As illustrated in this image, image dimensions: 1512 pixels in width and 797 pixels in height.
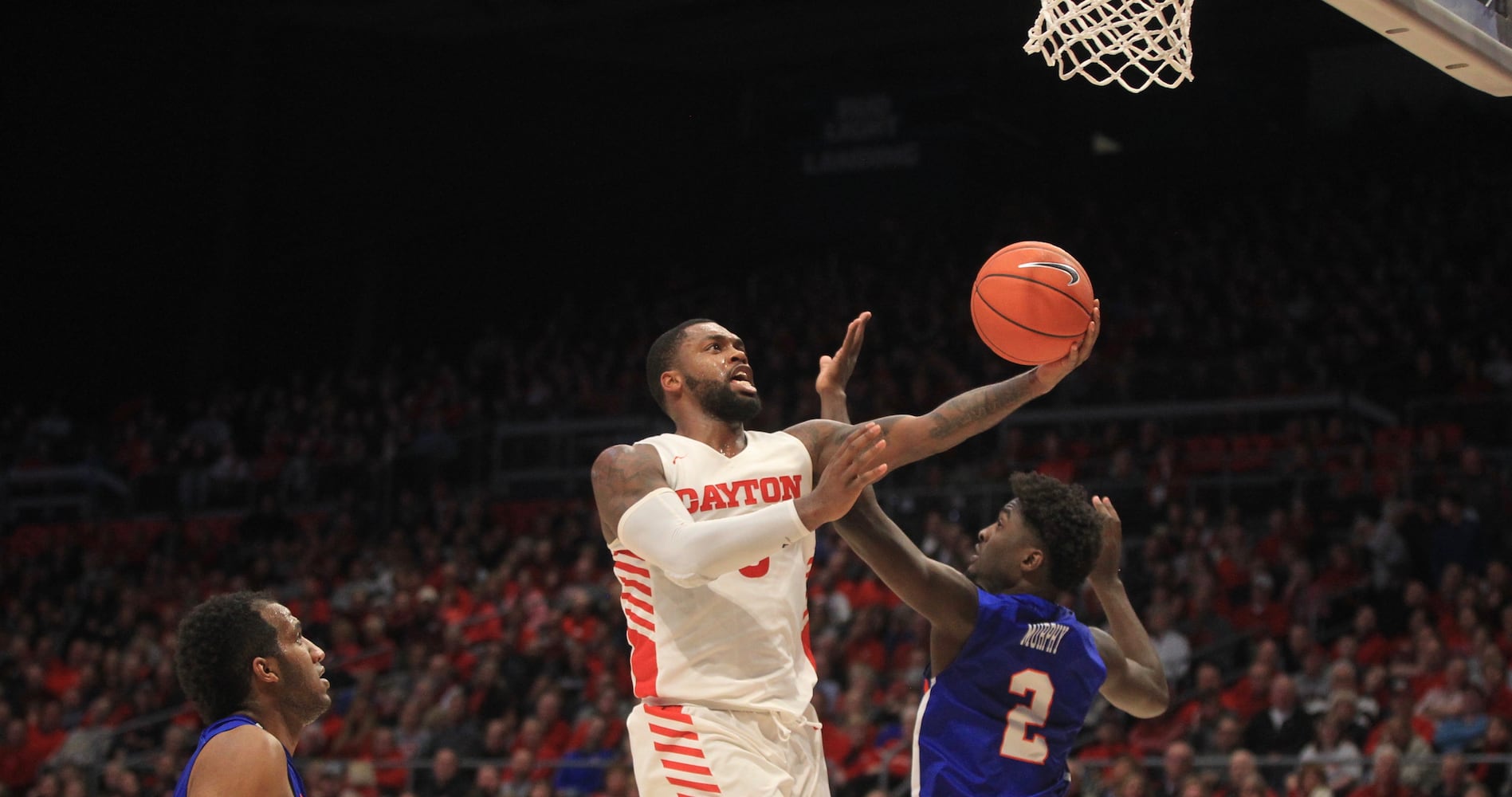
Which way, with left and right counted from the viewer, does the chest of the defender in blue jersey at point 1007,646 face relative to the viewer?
facing away from the viewer and to the left of the viewer

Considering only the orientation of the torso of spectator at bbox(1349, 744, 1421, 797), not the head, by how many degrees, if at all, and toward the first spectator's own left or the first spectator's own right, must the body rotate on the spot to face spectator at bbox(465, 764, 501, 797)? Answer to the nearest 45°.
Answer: approximately 90° to the first spectator's own right

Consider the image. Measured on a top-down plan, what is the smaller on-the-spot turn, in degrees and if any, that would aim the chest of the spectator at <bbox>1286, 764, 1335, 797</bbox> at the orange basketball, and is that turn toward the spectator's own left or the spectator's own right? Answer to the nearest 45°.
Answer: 0° — they already face it

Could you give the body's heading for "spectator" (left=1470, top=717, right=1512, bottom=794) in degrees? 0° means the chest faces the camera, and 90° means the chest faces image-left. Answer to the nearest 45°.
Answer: approximately 45°

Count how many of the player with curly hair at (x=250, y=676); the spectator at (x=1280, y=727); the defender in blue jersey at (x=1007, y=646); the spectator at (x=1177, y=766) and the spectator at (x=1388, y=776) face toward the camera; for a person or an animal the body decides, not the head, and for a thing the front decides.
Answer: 3

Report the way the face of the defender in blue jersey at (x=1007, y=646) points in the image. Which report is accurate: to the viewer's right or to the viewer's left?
to the viewer's left

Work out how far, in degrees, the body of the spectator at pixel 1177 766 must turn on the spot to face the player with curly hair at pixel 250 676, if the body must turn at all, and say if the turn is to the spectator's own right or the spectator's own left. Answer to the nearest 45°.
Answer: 0° — they already face them

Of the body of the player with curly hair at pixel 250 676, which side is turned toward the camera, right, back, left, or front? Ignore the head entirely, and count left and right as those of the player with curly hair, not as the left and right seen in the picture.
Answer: right

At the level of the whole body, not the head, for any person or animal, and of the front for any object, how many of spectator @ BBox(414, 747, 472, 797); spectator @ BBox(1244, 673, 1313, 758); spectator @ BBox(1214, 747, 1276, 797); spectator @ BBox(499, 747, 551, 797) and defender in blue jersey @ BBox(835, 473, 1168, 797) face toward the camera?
4

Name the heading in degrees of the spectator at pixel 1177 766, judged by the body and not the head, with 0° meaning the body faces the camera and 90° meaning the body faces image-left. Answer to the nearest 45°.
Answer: approximately 0°

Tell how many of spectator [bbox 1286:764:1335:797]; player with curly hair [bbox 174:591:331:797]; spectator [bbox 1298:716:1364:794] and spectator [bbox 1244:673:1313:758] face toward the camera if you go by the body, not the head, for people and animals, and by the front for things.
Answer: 3
